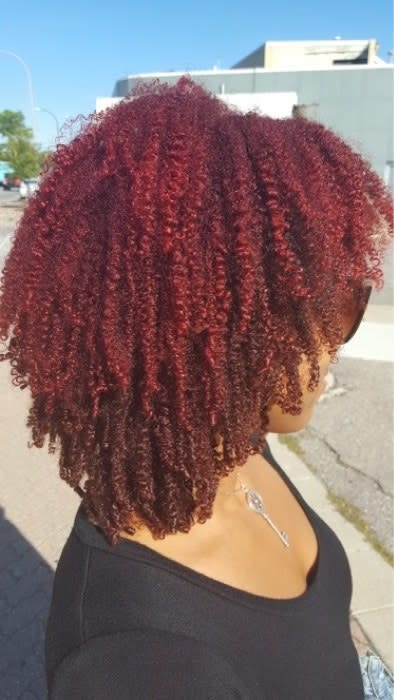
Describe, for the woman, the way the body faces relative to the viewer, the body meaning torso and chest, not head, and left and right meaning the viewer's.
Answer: facing the viewer and to the right of the viewer

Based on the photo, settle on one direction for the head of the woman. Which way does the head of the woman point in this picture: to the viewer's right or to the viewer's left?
to the viewer's right
